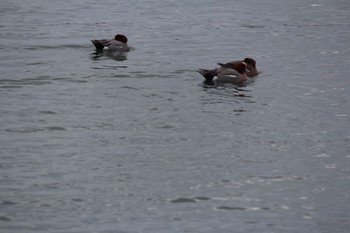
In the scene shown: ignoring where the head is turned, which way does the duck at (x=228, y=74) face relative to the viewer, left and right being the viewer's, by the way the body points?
facing to the right of the viewer

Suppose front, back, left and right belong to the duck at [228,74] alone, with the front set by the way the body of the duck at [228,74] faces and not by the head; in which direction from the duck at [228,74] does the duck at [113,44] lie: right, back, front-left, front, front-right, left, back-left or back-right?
back-left

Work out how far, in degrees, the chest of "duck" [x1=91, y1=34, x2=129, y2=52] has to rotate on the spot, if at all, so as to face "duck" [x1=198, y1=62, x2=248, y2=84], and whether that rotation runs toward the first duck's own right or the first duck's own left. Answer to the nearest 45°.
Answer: approximately 45° to the first duck's own right

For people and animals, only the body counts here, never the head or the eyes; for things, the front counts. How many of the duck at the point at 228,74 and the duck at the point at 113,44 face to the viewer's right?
2

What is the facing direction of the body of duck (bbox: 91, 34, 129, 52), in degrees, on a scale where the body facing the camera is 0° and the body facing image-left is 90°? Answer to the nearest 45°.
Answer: approximately 270°
